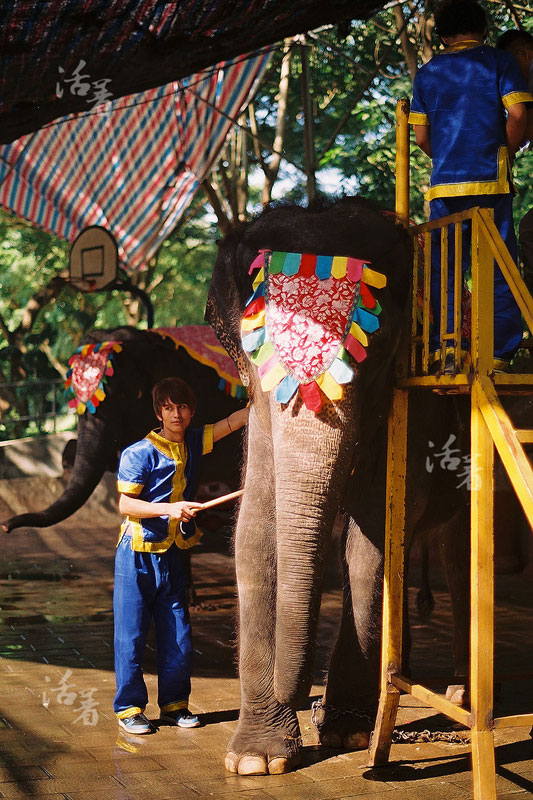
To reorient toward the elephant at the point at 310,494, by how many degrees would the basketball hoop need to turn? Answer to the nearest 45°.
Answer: approximately 45° to its left

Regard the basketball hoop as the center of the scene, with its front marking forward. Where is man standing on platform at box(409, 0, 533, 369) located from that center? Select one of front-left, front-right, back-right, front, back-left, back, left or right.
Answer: front-left

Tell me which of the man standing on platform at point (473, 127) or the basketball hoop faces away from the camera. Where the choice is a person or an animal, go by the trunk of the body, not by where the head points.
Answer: the man standing on platform

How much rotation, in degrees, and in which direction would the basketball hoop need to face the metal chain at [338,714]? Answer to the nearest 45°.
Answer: approximately 45° to its left

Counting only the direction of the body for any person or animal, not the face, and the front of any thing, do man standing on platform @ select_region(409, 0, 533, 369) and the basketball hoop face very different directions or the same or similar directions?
very different directions

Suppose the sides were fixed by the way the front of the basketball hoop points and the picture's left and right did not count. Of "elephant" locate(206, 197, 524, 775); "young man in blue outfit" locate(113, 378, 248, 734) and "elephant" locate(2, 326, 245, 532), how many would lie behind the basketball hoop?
0

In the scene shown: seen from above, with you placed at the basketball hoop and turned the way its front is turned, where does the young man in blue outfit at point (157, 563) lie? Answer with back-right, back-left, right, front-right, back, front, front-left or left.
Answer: front-left

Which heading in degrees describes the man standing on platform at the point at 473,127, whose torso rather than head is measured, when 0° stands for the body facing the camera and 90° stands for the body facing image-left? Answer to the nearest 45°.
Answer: approximately 180°

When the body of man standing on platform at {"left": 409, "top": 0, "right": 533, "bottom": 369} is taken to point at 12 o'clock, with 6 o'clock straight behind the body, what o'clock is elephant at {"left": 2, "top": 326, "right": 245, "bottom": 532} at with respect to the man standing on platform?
The elephant is roughly at 11 o'clock from the man standing on platform.

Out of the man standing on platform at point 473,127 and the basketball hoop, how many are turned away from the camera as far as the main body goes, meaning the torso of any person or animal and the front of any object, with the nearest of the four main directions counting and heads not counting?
1
